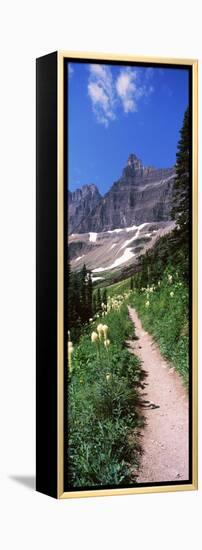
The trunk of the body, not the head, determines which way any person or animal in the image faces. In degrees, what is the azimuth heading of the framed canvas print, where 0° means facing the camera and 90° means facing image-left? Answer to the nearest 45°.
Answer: approximately 315°
